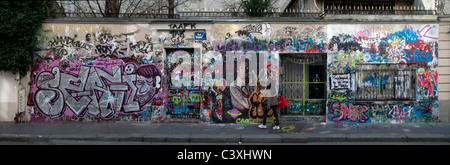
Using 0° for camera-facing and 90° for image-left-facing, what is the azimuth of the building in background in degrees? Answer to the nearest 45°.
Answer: approximately 0°

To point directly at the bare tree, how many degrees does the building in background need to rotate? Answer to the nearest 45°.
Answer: approximately 135° to its right
